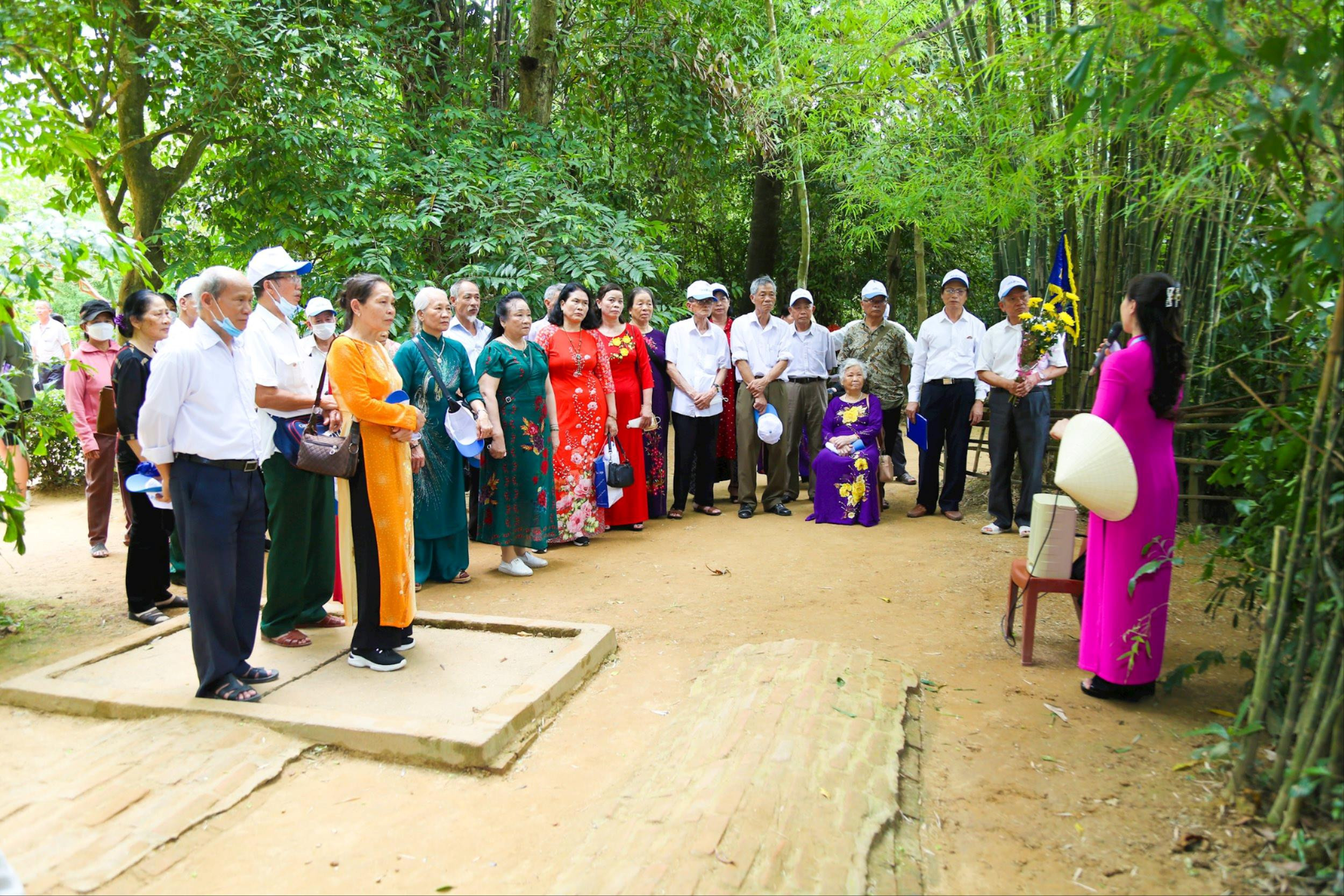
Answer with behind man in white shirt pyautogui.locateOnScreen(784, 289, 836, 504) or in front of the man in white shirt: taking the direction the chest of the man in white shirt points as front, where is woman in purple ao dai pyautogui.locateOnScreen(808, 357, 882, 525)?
in front

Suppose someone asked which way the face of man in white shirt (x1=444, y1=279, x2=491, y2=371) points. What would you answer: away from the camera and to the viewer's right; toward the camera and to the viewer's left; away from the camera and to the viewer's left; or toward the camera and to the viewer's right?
toward the camera and to the viewer's right

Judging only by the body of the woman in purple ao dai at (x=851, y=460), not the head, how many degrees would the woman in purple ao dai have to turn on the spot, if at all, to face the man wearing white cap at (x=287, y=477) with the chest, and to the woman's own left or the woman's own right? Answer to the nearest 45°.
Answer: approximately 45° to the woman's own right

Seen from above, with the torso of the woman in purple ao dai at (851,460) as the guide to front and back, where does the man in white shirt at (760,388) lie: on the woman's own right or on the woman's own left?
on the woman's own right

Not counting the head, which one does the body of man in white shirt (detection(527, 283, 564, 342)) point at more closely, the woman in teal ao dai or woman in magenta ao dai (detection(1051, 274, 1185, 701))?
the woman in magenta ao dai

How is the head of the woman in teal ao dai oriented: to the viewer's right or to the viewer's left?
to the viewer's right

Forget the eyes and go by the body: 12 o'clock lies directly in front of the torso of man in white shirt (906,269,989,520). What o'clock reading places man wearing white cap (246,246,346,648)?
The man wearing white cap is roughly at 1 o'clock from the man in white shirt.

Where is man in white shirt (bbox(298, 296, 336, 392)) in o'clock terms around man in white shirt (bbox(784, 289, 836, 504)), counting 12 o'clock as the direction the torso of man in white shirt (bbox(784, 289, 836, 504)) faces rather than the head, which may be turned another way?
man in white shirt (bbox(298, 296, 336, 392)) is roughly at 2 o'clock from man in white shirt (bbox(784, 289, 836, 504)).

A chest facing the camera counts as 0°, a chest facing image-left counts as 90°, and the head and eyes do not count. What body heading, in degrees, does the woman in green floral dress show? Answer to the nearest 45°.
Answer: approximately 315°

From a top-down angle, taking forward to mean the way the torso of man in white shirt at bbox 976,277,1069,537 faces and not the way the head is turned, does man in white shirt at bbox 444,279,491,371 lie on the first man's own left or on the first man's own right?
on the first man's own right
